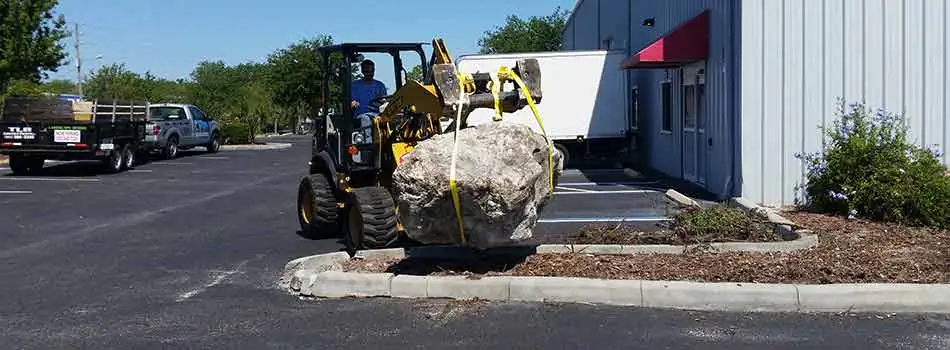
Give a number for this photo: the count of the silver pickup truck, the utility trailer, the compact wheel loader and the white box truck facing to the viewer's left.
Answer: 1

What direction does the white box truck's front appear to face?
to the viewer's left

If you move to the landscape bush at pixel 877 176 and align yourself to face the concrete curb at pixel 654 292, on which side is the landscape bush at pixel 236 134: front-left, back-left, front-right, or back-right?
back-right

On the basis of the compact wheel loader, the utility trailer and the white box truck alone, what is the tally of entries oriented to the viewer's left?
1

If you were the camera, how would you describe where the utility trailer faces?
facing away from the viewer and to the right of the viewer

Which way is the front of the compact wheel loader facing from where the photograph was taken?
facing the viewer and to the right of the viewer

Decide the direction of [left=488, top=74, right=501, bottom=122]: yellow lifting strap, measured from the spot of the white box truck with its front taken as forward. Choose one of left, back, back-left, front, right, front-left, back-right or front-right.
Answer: left

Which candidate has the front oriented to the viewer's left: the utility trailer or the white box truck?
the white box truck

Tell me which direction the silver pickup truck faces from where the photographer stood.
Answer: facing away from the viewer and to the right of the viewer
